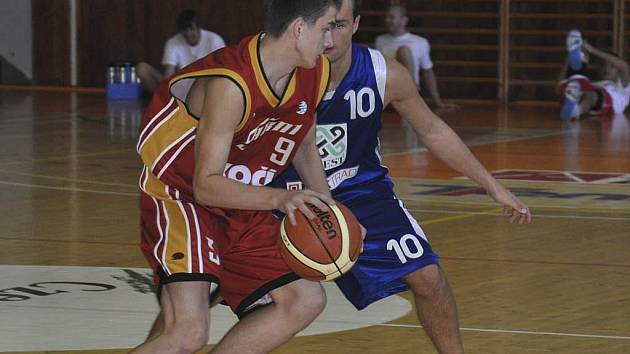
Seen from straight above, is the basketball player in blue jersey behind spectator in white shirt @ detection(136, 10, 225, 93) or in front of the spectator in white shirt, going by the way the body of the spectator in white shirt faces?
in front

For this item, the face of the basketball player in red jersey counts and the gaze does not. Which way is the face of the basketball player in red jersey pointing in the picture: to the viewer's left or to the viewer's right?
to the viewer's right

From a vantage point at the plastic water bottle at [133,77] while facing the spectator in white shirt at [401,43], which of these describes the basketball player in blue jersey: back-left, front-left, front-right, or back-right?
front-right

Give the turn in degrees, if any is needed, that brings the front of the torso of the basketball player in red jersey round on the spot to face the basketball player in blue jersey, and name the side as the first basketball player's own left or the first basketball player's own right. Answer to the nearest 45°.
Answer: approximately 90° to the first basketball player's own left

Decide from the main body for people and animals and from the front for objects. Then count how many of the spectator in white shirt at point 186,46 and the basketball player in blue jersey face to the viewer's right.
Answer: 0

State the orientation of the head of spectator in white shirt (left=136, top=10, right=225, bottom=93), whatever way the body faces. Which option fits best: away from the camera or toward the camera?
toward the camera

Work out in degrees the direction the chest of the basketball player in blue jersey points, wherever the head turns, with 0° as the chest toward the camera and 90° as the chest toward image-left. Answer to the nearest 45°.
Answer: approximately 45°

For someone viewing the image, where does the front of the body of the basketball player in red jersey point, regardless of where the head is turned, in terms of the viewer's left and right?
facing the viewer and to the right of the viewer

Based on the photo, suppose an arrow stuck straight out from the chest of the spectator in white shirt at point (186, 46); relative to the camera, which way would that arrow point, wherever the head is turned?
toward the camera

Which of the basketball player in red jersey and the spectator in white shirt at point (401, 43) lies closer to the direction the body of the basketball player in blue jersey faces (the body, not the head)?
the basketball player in red jersey

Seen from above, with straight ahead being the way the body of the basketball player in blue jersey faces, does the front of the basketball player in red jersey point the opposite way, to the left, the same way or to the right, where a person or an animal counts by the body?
to the left

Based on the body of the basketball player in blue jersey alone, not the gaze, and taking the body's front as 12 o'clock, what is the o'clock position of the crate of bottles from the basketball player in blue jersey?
The crate of bottles is roughly at 4 o'clock from the basketball player in blue jersey.

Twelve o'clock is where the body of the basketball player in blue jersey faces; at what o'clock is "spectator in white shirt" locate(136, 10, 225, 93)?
The spectator in white shirt is roughly at 4 o'clock from the basketball player in blue jersey.

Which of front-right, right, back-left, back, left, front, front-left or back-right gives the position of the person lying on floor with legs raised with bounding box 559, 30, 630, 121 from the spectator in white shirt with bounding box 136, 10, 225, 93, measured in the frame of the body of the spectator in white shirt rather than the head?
left

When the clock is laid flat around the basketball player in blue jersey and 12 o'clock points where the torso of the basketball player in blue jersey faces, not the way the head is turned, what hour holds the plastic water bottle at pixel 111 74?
The plastic water bottle is roughly at 4 o'clock from the basketball player in blue jersey.

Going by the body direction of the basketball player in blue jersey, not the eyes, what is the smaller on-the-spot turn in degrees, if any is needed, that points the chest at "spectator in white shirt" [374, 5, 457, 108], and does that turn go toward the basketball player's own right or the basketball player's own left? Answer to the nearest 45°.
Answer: approximately 135° to the basketball player's own right

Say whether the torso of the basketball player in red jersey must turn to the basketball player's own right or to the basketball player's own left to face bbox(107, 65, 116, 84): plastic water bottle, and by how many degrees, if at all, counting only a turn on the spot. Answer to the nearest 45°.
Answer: approximately 135° to the basketball player's own left

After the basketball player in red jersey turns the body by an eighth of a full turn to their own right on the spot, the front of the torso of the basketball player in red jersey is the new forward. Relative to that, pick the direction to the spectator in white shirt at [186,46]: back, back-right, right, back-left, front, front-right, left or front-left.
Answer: back

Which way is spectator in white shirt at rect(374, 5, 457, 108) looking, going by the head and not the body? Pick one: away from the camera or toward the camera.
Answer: toward the camera
